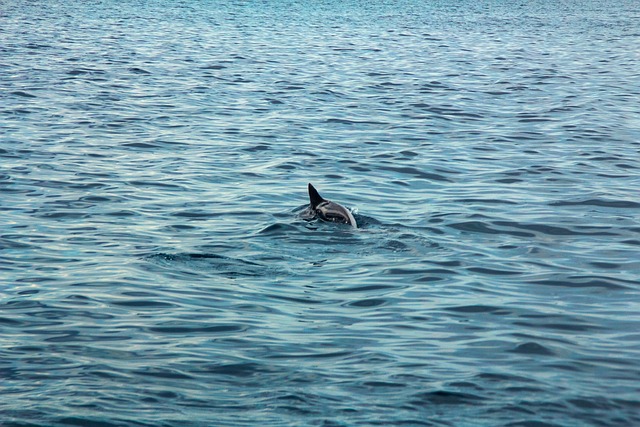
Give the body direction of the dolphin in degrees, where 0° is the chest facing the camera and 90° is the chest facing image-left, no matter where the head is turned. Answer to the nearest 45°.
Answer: approximately 270°
